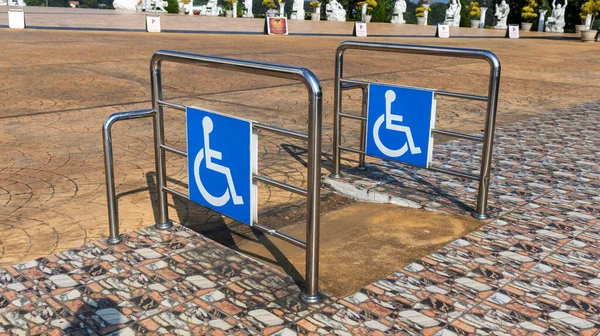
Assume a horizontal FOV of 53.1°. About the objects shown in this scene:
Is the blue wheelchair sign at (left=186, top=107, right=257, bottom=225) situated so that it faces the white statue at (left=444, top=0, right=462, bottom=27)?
no

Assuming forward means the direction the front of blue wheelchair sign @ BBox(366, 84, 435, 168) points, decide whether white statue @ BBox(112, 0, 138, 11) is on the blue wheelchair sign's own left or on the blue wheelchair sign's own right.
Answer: on the blue wheelchair sign's own right

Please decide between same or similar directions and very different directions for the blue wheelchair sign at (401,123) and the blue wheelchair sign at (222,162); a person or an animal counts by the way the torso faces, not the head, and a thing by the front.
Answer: same or similar directions

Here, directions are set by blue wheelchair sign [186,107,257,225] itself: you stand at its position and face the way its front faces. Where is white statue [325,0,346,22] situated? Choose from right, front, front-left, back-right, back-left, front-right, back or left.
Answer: back-right

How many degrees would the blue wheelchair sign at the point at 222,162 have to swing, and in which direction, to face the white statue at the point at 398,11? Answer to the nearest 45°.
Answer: approximately 135° to its right

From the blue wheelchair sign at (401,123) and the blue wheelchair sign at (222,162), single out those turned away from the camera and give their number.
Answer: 0

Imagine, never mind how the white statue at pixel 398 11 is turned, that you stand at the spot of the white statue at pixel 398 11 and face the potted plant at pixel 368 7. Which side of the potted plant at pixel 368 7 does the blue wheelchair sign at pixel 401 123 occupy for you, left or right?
left

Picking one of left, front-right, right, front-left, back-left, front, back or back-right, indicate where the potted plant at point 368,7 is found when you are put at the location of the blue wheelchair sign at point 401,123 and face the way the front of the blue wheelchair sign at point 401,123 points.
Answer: back-right

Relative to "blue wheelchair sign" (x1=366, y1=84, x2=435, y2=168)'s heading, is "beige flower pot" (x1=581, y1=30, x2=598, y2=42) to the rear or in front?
to the rear

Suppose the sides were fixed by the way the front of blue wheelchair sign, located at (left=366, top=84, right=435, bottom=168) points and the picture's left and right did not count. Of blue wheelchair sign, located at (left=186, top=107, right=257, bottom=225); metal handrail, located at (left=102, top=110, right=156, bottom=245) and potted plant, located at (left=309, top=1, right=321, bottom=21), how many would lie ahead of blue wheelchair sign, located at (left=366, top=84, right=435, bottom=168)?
2

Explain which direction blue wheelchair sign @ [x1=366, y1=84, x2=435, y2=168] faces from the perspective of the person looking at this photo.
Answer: facing the viewer and to the left of the viewer

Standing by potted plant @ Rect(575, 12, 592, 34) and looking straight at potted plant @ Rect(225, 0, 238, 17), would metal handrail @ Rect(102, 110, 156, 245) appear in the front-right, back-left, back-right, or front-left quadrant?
front-left

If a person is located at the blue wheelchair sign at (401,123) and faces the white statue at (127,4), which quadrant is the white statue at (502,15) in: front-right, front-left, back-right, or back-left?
front-right

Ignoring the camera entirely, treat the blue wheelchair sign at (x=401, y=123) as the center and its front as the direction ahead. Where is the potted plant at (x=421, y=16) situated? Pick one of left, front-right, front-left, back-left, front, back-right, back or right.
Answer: back-right

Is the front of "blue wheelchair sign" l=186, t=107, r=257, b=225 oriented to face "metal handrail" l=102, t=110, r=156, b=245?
no

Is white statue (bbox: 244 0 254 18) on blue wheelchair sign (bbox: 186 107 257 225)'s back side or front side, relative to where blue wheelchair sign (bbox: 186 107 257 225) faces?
on the back side
